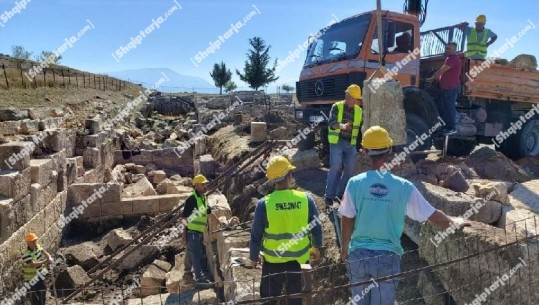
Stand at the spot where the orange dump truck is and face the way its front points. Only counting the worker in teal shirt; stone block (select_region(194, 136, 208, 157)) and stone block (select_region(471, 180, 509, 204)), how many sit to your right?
1

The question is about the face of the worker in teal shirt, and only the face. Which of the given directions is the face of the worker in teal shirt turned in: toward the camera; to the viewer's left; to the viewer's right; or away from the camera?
away from the camera

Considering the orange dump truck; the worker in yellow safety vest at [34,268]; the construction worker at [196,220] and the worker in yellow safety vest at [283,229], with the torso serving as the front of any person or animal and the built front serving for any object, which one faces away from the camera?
the worker in yellow safety vest at [283,229]

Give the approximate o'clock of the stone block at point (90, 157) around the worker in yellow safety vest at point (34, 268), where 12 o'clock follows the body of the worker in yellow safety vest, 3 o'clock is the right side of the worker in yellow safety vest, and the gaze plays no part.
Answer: The stone block is roughly at 8 o'clock from the worker in yellow safety vest.

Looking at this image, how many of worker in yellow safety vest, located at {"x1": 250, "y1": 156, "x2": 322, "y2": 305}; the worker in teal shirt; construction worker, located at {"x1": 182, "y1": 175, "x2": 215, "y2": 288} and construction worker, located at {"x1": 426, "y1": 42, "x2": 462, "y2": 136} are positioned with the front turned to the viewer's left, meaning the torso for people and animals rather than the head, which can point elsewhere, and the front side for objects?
1

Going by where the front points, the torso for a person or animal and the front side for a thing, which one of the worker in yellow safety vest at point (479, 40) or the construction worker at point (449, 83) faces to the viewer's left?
the construction worker

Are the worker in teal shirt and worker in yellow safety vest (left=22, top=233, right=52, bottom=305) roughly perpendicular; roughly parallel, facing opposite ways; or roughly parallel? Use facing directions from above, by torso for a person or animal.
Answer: roughly perpendicular

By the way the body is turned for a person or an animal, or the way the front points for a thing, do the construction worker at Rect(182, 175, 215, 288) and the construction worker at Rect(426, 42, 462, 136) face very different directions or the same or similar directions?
very different directions

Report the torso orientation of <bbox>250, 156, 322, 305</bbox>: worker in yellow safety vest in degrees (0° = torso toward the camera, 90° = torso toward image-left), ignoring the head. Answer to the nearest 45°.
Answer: approximately 180°

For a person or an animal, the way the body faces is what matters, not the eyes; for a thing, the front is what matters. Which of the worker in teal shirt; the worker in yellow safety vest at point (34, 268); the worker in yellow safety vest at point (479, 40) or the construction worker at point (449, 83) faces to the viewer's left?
the construction worker

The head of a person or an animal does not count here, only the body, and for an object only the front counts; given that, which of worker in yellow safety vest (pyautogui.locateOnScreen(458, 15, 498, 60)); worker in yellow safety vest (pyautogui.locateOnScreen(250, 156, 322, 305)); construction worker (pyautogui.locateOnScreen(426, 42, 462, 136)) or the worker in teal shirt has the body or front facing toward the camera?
worker in yellow safety vest (pyautogui.locateOnScreen(458, 15, 498, 60))

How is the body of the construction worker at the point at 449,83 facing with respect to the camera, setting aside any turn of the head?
to the viewer's left

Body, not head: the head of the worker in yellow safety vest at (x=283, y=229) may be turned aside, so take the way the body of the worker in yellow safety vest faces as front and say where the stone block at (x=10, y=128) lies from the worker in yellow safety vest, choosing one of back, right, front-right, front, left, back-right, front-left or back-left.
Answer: front-left

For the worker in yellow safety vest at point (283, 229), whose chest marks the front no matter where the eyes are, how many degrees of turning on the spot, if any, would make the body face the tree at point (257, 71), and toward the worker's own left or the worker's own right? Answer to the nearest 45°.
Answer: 0° — they already face it

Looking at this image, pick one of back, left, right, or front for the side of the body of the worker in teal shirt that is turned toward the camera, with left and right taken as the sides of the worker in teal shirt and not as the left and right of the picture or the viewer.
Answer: back

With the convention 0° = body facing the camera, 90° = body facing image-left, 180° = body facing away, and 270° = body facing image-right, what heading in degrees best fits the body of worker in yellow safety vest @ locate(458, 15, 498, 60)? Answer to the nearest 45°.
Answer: approximately 0°

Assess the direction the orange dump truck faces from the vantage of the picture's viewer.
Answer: facing the viewer and to the left of the viewer

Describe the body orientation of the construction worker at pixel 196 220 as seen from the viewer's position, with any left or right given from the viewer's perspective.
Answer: facing the viewer and to the right of the viewer
